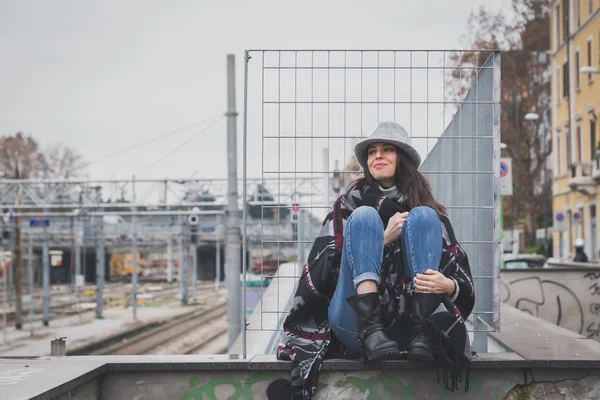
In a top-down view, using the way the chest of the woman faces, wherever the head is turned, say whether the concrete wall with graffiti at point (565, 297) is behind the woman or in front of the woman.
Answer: behind

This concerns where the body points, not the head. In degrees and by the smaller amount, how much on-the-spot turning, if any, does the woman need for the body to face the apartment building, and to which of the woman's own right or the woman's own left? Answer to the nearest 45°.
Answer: approximately 180°

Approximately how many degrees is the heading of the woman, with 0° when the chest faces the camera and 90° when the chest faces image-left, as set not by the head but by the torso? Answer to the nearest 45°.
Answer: approximately 0°

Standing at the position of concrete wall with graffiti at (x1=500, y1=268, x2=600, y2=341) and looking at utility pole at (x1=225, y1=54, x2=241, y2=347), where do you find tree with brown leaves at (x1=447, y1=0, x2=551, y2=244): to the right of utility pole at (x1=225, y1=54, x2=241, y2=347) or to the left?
right

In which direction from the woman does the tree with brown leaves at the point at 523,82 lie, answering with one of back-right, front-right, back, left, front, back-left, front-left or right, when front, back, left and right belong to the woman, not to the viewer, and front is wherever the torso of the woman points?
back

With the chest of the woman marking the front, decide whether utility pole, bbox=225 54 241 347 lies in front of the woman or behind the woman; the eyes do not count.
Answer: behind
